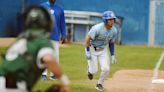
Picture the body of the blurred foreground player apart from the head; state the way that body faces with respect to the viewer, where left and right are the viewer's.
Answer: facing away from the viewer and to the right of the viewer

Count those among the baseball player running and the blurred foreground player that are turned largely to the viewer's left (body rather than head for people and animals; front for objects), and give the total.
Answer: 0

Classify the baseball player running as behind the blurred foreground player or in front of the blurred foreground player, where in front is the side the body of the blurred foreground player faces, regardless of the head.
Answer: in front

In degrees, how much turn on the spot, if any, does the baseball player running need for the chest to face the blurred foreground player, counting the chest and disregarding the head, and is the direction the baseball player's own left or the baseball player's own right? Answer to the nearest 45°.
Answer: approximately 45° to the baseball player's own right
